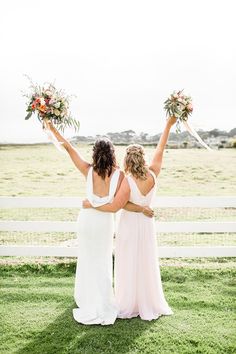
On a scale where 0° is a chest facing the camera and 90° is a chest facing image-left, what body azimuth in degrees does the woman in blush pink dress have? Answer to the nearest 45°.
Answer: approximately 180°

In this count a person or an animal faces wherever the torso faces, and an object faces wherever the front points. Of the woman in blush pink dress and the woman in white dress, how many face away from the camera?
2

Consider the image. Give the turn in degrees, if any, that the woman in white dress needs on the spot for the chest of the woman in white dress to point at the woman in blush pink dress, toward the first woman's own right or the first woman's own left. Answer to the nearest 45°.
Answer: approximately 90° to the first woman's own right

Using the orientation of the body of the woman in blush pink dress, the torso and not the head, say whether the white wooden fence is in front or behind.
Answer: in front

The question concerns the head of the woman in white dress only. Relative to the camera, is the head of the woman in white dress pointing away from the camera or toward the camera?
away from the camera

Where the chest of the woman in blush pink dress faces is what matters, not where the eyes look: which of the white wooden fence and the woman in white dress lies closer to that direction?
the white wooden fence

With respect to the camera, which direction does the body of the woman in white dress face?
away from the camera

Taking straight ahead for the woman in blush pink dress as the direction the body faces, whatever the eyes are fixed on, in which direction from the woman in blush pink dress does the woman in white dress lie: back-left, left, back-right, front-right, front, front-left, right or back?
left

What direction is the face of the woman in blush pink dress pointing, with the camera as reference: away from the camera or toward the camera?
away from the camera
